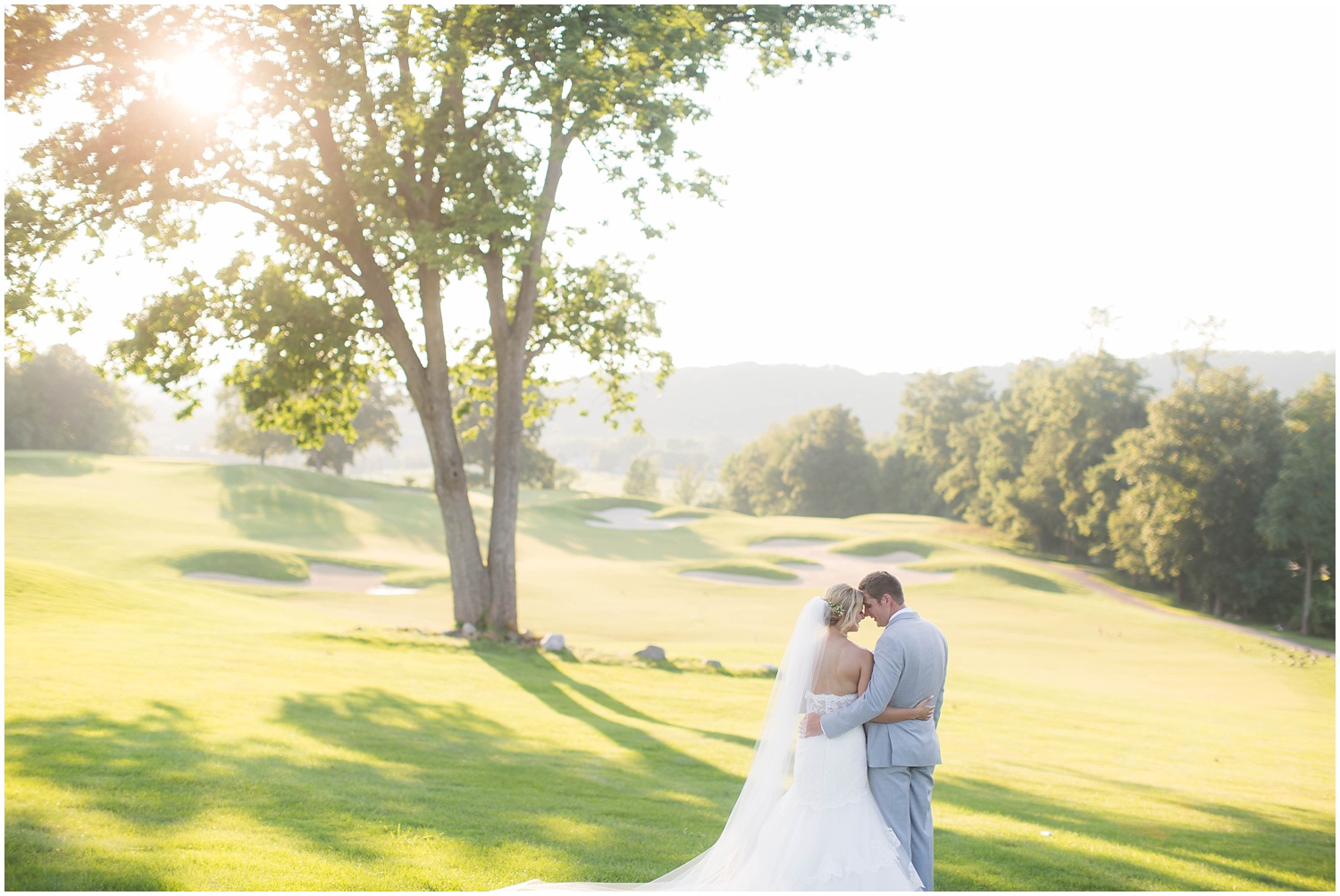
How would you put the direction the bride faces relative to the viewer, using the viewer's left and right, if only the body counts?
facing away from the viewer and to the right of the viewer

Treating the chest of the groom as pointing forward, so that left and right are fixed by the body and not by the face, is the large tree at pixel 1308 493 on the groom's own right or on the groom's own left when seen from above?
on the groom's own right

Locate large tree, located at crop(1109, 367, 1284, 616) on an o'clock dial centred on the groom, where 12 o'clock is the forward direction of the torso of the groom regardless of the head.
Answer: The large tree is roughly at 2 o'clock from the groom.

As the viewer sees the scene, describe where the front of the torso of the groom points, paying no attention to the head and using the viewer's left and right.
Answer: facing away from the viewer and to the left of the viewer

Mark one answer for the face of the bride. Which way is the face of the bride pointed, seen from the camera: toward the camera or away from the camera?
away from the camera

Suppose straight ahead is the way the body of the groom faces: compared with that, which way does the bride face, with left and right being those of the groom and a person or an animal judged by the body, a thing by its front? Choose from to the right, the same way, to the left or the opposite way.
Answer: to the right
